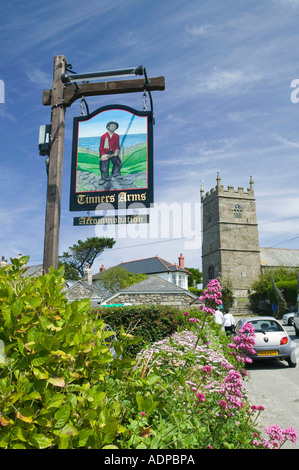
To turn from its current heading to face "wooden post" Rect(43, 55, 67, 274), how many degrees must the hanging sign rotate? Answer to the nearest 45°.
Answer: approximately 90° to its right

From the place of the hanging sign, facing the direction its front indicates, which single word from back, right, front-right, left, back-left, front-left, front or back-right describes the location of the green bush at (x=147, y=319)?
back

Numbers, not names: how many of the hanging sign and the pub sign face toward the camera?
2

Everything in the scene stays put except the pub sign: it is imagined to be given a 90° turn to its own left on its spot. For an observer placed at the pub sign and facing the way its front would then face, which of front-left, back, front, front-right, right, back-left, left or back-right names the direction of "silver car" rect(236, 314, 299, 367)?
front-left

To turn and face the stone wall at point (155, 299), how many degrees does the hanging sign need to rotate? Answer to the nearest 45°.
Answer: approximately 180°

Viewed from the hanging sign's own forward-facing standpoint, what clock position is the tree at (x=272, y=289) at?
The tree is roughly at 7 o'clock from the hanging sign.

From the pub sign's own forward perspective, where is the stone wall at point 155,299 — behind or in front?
behind

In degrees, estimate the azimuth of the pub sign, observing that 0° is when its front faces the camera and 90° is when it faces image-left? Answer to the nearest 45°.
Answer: approximately 0°

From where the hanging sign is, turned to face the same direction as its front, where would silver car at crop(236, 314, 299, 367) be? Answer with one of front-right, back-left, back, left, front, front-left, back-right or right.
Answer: back-left

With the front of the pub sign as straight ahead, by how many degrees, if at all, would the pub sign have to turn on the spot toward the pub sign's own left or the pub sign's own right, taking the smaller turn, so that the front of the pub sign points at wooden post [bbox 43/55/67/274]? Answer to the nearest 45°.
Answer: approximately 90° to the pub sign's own right

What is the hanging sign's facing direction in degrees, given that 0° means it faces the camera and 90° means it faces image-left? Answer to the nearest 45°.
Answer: approximately 0°
